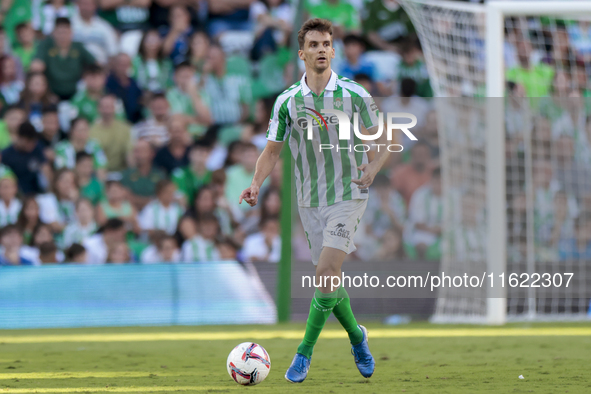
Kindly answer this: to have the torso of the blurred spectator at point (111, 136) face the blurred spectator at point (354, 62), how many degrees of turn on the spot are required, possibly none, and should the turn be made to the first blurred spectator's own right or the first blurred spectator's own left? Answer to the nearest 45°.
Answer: approximately 90° to the first blurred spectator's own left

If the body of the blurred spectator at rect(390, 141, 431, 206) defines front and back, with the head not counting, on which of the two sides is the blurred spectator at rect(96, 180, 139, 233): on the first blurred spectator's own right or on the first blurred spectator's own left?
on the first blurred spectator's own right

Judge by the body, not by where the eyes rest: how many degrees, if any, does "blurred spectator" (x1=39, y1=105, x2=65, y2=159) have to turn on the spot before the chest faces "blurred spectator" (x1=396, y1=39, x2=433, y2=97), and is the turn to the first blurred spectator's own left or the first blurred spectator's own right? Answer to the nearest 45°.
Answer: approximately 90° to the first blurred spectator's own left
